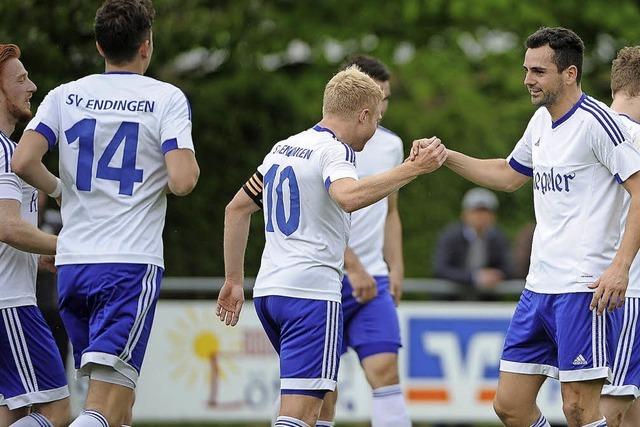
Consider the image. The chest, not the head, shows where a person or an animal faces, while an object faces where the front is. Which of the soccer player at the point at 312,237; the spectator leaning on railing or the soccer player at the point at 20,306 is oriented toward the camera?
the spectator leaning on railing

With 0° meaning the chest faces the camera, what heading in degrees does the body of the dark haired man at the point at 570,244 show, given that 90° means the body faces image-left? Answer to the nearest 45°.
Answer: approximately 45°

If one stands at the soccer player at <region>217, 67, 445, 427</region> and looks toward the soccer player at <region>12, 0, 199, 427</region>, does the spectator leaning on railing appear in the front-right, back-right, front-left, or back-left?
back-right

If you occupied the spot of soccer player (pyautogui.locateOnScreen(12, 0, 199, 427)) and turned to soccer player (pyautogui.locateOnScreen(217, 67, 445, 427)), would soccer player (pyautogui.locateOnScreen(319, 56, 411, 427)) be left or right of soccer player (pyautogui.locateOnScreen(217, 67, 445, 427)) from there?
left

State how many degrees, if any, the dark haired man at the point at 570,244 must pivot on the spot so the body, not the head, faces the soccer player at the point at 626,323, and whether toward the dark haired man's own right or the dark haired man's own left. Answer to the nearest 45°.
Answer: approximately 180°

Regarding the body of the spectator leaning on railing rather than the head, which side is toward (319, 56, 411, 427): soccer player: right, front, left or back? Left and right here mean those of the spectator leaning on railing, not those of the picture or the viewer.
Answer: front

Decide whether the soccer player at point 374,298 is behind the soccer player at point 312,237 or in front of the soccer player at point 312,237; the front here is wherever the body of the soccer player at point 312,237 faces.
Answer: in front

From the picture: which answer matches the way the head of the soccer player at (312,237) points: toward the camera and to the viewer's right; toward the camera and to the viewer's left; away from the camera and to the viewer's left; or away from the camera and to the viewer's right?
away from the camera and to the viewer's right

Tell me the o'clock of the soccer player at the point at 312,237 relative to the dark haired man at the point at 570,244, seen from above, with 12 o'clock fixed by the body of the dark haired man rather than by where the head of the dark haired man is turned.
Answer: The soccer player is roughly at 1 o'clock from the dark haired man.

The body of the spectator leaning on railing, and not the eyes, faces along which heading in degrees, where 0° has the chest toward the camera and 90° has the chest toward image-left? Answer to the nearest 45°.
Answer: approximately 0°

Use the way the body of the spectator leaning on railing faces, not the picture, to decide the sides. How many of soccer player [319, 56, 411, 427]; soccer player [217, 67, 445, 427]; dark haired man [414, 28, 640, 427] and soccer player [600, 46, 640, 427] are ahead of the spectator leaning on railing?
4

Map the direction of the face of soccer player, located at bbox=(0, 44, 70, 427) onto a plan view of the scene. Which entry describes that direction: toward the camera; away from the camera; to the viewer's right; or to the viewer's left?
to the viewer's right

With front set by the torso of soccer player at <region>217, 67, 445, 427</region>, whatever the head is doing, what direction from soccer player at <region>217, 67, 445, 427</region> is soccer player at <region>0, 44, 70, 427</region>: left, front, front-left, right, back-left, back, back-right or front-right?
back-left

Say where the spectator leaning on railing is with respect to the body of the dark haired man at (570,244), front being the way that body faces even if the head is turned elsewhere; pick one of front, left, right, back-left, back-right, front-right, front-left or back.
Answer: back-right

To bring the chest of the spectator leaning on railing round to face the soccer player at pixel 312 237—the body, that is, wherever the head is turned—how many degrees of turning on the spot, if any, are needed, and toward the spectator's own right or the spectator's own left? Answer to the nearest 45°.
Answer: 0° — they already face them

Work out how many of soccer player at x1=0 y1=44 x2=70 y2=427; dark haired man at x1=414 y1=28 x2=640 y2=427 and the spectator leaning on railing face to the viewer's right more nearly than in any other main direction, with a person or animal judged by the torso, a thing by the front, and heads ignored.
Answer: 1
